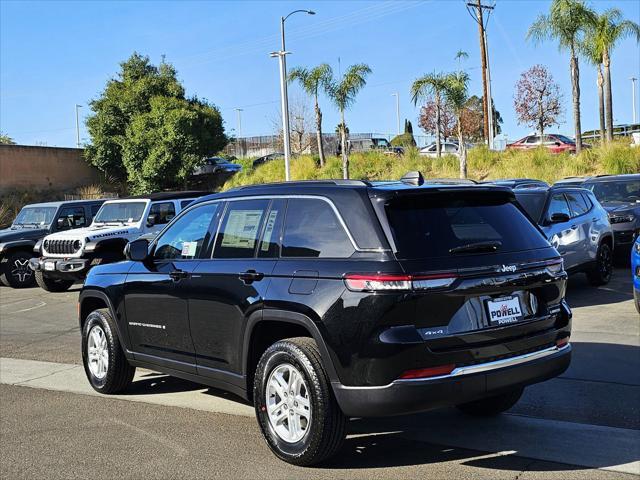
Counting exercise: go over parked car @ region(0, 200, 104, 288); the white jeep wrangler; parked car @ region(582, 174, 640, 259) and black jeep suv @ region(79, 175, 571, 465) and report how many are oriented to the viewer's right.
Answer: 0

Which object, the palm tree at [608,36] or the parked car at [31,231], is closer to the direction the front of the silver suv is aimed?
the parked car

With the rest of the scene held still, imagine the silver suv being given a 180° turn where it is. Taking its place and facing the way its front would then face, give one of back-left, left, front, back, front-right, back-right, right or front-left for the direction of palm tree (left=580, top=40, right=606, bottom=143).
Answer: front-left

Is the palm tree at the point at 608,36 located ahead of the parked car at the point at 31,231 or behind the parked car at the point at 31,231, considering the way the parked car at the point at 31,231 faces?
behind

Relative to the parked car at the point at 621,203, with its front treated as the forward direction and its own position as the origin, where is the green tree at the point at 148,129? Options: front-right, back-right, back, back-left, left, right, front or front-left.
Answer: right

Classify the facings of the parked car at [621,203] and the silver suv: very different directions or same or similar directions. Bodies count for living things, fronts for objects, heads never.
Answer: same or similar directions

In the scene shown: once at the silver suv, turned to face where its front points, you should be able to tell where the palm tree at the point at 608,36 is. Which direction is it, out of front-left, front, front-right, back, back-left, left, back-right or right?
back-right

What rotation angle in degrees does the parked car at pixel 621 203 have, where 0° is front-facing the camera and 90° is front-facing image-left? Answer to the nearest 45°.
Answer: approximately 45°

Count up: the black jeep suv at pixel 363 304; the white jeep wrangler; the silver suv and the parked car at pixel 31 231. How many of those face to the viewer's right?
0

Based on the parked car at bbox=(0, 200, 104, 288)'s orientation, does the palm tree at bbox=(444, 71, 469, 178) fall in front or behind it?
behind

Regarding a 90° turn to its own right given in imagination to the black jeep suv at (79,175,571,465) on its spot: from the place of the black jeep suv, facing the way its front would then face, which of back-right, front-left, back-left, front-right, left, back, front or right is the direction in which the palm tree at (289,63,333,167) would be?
front-left

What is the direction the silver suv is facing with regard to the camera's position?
facing the viewer and to the left of the viewer

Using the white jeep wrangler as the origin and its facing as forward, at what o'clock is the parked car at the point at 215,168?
The parked car is roughly at 5 o'clock from the white jeep wrangler.

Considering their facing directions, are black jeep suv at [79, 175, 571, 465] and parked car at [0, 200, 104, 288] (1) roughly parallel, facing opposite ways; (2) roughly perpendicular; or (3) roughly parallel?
roughly perpendicular
